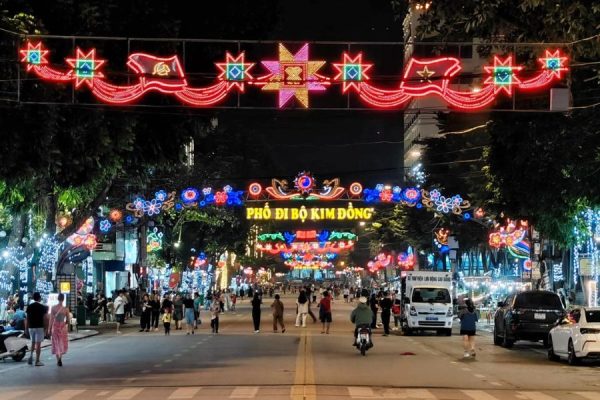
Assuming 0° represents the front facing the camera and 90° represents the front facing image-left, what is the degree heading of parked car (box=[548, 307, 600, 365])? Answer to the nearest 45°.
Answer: approximately 135°

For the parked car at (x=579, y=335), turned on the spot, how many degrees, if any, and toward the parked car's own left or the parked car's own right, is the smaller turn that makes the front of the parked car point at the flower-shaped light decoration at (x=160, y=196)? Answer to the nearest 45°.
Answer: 0° — it already faces it
